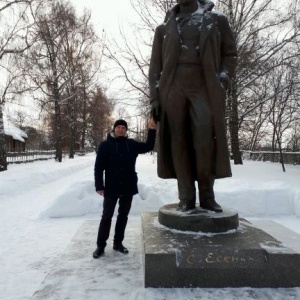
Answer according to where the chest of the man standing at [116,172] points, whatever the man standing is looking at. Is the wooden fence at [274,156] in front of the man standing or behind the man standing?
behind

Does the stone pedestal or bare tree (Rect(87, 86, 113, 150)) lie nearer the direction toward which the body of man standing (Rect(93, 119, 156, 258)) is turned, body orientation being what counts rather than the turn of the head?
the stone pedestal

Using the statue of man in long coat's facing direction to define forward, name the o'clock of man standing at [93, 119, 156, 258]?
The man standing is roughly at 3 o'clock from the statue of man in long coat.

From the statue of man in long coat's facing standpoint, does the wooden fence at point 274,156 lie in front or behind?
behind

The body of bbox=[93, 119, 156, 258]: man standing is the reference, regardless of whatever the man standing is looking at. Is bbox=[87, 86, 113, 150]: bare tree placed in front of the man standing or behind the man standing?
behind

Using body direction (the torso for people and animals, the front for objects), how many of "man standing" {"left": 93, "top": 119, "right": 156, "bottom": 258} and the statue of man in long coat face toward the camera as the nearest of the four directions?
2

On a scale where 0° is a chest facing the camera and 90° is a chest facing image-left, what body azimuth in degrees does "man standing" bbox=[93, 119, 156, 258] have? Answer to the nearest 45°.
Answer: approximately 0°

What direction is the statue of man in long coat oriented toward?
toward the camera

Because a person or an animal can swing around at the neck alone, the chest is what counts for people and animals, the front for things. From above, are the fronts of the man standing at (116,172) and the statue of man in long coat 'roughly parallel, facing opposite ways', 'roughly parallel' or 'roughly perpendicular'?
roughly parallel

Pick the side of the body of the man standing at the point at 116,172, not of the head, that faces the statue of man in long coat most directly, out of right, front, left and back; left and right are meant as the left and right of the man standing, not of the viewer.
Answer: left

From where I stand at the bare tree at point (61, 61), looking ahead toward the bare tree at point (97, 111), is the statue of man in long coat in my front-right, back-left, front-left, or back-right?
back-right

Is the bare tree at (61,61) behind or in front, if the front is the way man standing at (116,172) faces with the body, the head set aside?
behind
